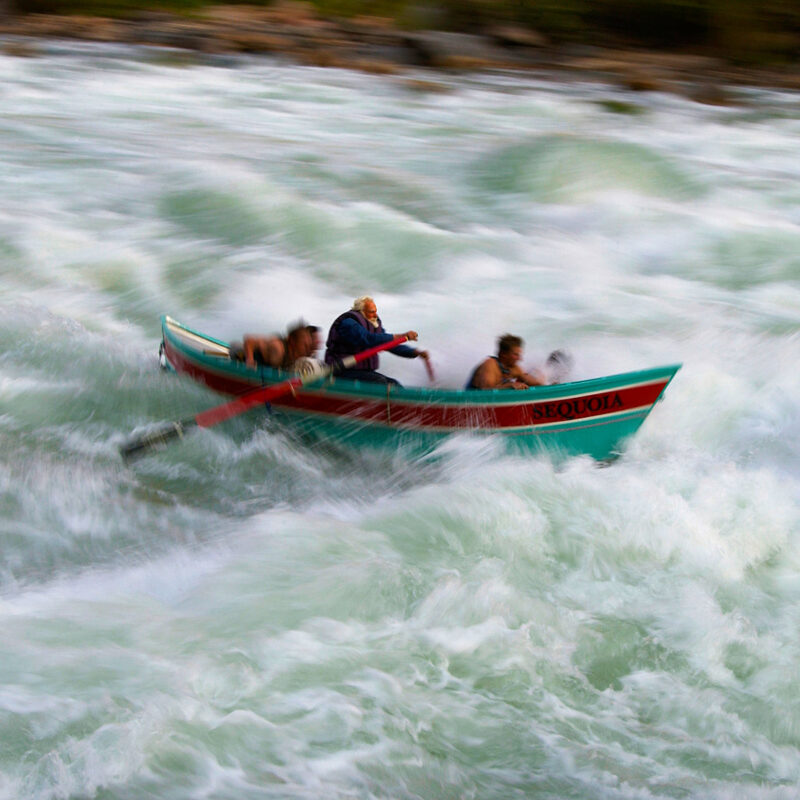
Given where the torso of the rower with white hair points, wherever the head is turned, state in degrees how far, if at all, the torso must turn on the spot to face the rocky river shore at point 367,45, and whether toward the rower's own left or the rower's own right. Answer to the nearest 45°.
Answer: approximately 90° to the rower's own left

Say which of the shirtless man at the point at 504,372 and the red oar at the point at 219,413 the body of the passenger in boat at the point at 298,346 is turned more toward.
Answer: the shirtless man

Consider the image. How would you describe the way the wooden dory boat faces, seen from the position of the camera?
facing to the right of the viewer

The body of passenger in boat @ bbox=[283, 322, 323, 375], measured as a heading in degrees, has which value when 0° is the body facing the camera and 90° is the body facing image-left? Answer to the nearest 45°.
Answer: approximately 270°

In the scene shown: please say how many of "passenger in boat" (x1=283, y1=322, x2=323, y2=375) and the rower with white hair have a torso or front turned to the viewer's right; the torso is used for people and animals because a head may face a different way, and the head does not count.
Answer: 2

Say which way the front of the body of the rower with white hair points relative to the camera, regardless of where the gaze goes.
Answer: to the viewer's right

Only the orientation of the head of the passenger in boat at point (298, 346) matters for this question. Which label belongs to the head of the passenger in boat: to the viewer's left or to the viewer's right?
to the viewer's right
